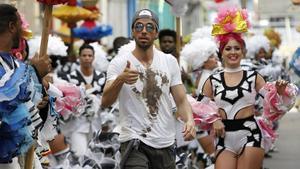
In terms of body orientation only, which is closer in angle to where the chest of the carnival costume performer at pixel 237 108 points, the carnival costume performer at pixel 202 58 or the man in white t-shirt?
the man in white t-shirt

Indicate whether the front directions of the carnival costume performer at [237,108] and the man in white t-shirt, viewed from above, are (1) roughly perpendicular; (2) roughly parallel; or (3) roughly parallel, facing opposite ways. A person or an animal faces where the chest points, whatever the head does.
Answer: roughly parallel

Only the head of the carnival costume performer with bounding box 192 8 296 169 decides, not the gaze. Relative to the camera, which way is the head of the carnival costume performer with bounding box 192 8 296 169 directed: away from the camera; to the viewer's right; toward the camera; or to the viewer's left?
toward the camera

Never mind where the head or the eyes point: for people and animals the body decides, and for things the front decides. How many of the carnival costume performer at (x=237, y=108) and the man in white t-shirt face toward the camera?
2

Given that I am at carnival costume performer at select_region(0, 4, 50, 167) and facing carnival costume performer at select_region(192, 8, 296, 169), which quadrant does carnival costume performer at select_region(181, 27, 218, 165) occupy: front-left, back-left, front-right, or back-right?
front-left

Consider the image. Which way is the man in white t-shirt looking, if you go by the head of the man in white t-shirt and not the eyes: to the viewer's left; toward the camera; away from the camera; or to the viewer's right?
toward the camera

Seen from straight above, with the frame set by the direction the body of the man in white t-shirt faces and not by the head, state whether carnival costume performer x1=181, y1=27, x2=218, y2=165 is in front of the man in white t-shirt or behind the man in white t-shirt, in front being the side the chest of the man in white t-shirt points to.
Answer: behind

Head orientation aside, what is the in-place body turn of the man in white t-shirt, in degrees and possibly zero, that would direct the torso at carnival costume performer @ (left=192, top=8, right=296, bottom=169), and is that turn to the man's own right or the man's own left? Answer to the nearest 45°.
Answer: approximately 135° to the man's own left

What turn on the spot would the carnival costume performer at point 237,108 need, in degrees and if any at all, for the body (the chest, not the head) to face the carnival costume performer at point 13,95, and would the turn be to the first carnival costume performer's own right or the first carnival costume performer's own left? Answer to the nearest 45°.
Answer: approximately 45° to the first carnival costume performer's own right

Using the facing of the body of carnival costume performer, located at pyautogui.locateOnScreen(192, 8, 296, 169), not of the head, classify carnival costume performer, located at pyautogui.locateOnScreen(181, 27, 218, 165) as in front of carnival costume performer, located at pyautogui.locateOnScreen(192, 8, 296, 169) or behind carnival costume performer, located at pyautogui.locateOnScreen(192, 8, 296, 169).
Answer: behind

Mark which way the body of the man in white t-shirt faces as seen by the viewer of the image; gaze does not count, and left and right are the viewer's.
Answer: facing the viewer

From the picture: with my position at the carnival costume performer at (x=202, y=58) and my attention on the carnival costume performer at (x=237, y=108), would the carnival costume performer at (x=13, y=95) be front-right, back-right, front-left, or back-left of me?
front-right

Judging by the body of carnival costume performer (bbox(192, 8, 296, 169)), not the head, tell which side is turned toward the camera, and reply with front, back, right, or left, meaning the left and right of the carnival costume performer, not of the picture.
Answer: front
